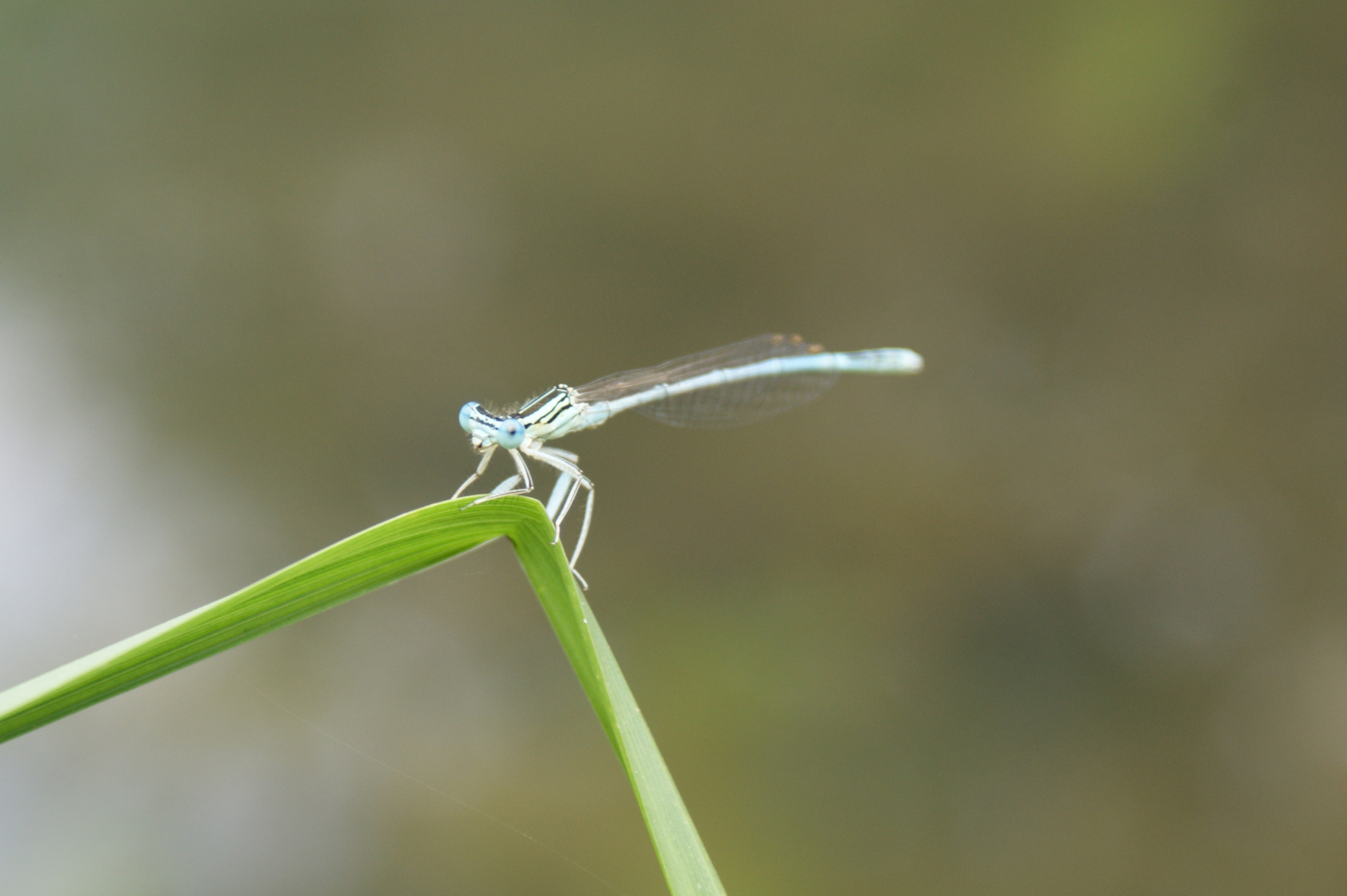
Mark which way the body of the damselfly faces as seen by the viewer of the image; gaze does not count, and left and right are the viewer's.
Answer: facing the viewer and to the left of the viewer
